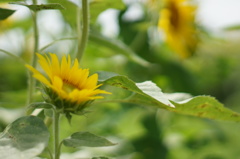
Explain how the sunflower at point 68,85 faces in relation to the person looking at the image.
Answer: facing the viewer and to the right of the viewer

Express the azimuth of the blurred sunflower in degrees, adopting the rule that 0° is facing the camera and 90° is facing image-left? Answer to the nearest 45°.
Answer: approximately 45°
